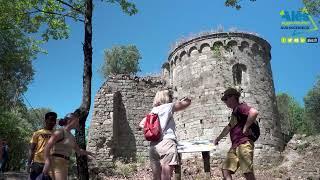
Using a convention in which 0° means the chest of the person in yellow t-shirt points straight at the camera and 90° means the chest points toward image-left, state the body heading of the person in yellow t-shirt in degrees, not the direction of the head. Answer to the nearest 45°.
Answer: approximately 315°

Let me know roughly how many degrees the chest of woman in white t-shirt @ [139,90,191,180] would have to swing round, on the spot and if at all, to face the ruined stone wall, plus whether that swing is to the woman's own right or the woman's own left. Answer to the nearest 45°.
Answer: approximately 45° to the woman's own left

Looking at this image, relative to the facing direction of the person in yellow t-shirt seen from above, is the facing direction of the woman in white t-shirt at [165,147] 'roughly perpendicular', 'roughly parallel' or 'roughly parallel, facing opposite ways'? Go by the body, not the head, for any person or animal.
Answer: roughly perpendicular

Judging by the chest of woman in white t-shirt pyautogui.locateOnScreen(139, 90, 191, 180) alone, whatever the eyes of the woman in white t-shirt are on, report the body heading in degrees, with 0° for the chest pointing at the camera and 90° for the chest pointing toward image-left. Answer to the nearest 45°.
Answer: approximately 225°

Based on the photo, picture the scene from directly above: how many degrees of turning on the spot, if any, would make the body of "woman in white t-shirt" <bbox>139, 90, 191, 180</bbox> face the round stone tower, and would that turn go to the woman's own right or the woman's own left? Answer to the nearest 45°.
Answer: approximately 45° to the woman's own left

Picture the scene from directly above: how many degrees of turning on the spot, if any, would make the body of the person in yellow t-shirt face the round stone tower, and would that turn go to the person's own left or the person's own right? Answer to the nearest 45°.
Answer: approximately 90° to the person's own left

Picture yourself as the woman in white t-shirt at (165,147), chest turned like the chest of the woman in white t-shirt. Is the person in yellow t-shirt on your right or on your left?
on your left

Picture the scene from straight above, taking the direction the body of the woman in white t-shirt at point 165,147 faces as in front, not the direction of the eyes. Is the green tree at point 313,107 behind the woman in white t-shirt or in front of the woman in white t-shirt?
in front
